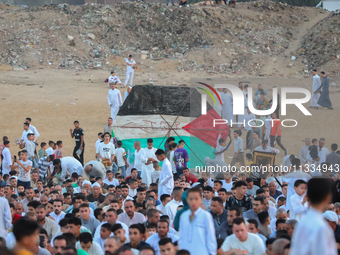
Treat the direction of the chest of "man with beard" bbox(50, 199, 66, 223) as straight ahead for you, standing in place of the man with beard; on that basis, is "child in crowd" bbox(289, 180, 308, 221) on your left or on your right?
on your left

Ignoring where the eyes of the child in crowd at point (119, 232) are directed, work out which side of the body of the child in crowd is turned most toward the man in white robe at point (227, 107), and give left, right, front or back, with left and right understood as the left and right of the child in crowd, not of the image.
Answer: back

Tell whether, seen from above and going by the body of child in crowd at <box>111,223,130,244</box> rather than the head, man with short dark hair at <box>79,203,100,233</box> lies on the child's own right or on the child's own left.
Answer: on the child's own right

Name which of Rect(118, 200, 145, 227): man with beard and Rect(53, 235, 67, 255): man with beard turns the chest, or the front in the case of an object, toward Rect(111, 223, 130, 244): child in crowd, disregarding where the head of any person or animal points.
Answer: Rect(118, 200, 145, 227): man with beard

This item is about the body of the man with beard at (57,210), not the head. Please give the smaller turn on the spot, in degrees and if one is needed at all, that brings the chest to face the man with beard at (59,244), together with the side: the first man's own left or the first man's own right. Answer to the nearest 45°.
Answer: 0° — they already face them

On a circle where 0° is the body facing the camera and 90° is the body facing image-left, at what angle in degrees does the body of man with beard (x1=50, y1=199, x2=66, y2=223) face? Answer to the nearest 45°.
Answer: approximately 0°

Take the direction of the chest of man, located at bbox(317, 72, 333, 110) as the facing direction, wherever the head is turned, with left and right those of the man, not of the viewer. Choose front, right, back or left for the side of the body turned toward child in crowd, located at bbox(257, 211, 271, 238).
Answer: left
